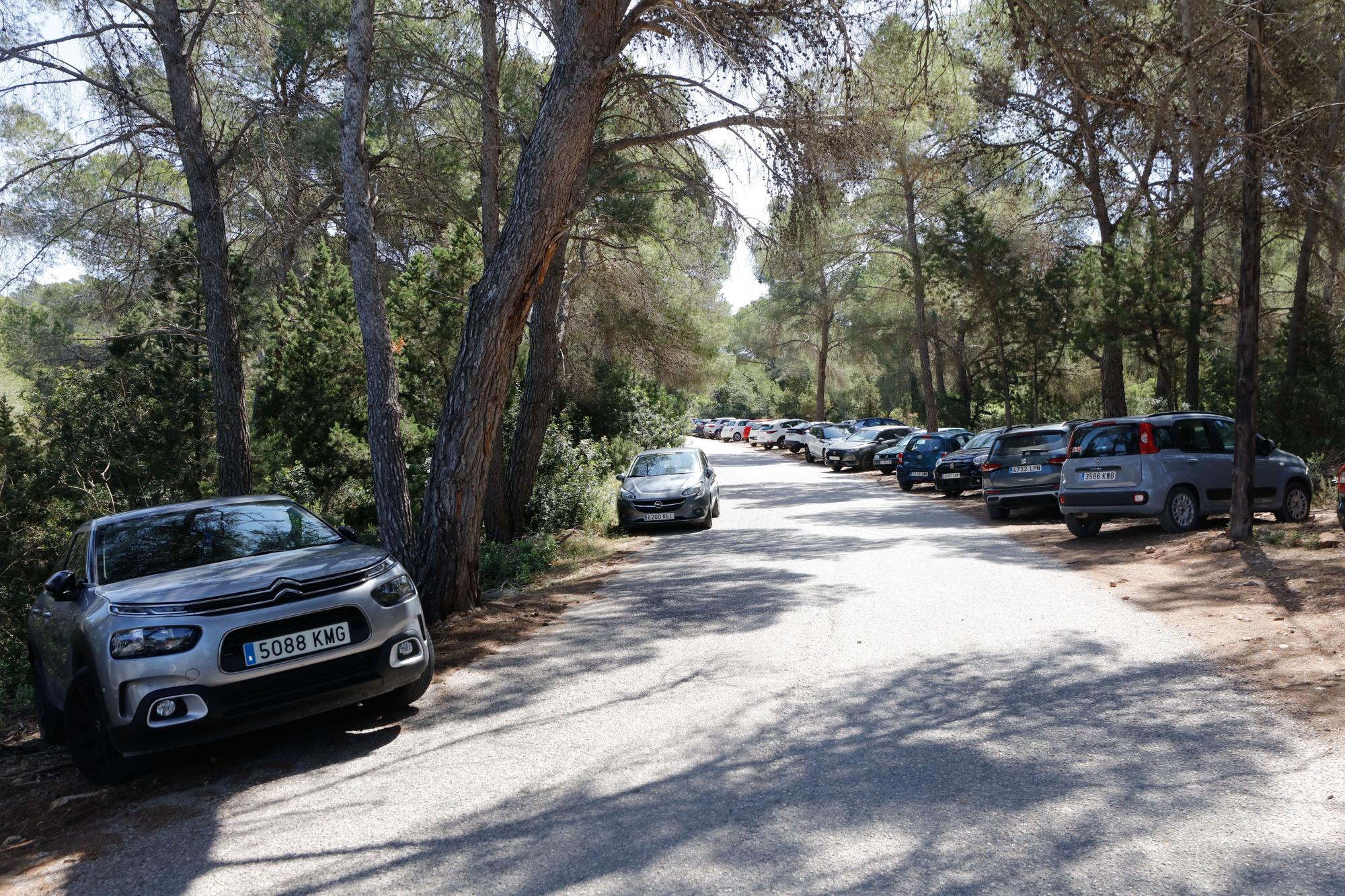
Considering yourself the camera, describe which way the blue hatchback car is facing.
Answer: facing away from the viewer and to the right of the viewer

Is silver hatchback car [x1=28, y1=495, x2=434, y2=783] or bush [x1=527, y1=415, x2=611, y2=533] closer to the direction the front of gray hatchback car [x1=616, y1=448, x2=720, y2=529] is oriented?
the silver hatchback car

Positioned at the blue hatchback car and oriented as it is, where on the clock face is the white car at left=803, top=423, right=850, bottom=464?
The white car is roughly at 10 o'clock from the blue hatchback car.

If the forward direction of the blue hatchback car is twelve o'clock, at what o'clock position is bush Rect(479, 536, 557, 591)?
The bush is roughly at 5 o'clock from the blue hatchback car.

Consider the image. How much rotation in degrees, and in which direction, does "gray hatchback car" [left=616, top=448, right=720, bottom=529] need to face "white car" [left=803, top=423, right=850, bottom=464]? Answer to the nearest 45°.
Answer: approximately 180°

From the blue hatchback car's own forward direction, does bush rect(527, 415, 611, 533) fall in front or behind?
behind

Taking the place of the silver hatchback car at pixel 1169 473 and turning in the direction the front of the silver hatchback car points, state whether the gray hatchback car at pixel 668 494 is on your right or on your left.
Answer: on your left

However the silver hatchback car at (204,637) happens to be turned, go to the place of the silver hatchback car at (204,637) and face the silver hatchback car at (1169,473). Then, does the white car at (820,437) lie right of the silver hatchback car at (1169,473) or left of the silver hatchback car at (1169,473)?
left

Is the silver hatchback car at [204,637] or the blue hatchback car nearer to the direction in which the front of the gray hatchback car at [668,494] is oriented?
the silver hatchback car

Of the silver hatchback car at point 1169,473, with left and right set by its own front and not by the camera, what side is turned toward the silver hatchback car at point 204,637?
back

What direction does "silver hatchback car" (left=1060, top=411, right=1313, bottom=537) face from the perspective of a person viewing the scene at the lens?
facing away from the viewer and to the right of the viewer

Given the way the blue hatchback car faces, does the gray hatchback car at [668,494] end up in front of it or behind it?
behind
